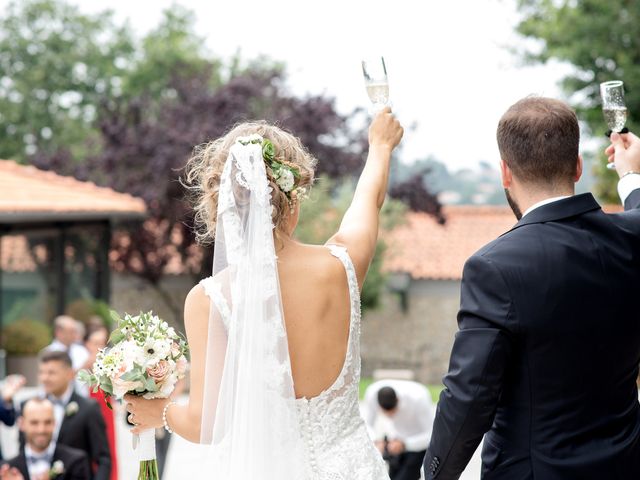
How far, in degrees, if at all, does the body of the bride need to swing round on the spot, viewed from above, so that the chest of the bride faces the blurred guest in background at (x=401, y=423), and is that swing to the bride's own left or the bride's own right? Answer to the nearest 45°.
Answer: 0° — they already face them

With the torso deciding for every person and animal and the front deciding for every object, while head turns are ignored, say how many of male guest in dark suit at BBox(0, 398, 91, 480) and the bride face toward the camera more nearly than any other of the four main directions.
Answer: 1

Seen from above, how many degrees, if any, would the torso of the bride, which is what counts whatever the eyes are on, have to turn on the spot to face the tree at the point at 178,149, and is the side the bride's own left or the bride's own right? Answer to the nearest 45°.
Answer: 0° — they already face it

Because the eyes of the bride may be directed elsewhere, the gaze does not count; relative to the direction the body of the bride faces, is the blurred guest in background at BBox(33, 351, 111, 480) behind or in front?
in front

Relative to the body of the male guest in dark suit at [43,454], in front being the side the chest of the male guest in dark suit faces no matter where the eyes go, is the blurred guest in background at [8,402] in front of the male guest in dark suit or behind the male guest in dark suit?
behind

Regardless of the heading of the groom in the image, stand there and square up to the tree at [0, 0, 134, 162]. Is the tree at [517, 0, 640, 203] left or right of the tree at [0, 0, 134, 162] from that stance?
right

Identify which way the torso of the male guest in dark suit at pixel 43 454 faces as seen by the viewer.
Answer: toward the camera

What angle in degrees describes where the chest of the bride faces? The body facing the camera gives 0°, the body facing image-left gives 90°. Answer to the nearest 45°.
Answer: approximately 180°

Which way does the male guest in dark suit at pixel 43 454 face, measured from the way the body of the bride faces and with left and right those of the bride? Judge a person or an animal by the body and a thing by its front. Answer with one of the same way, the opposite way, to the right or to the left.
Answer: the opposite way

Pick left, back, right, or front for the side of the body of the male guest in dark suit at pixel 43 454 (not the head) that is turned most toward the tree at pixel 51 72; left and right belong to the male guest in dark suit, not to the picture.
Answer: back

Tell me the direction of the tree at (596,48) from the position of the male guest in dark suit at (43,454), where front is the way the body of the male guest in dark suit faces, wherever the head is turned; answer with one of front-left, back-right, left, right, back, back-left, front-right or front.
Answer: back-left

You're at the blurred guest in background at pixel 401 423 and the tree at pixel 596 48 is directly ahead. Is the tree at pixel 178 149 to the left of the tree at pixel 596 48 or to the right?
left

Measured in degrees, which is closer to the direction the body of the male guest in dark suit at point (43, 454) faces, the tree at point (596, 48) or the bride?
the bride
